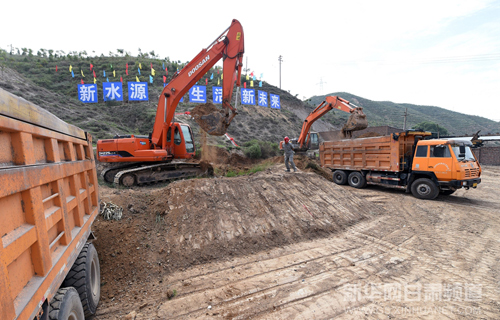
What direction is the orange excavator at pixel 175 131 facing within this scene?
to the viewer's right

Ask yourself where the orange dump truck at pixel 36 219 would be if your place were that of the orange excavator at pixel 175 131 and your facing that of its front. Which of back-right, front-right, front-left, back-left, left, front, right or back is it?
right

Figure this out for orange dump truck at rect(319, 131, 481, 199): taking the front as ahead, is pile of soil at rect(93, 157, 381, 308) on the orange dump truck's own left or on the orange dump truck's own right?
on the orange dump truck's own right

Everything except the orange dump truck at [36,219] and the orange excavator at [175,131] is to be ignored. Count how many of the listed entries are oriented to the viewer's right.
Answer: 1

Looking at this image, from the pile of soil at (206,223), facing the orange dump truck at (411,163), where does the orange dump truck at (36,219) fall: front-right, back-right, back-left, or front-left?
back-right

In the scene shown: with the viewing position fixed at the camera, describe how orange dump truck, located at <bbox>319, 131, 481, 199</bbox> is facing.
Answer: facing the viewer and to the right of the viewer

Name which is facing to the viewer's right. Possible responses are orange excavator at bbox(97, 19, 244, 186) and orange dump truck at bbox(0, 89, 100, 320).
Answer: the orange excavator

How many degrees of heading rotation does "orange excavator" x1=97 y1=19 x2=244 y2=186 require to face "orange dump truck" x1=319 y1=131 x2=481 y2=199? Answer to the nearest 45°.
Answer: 0° — it already faces it
